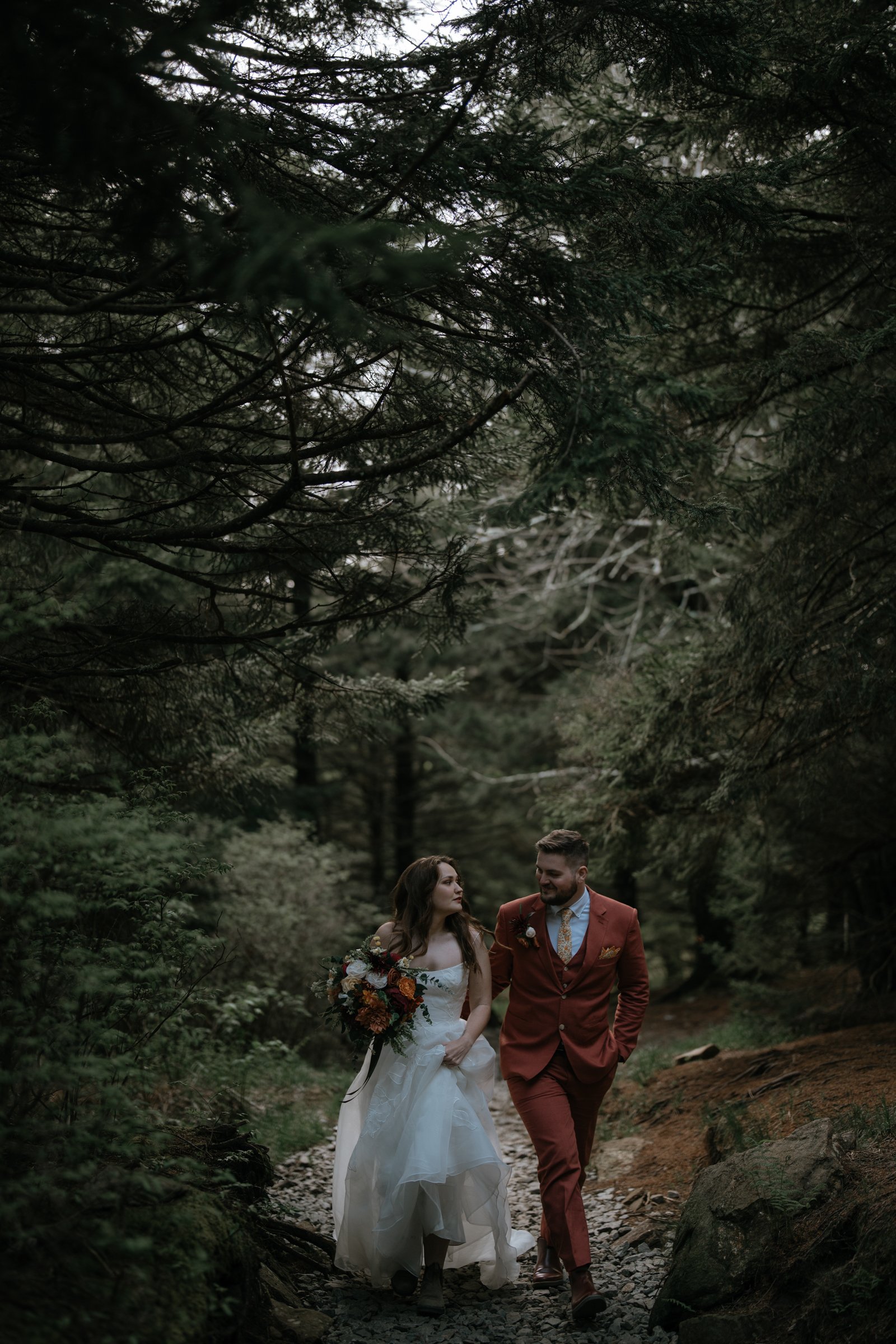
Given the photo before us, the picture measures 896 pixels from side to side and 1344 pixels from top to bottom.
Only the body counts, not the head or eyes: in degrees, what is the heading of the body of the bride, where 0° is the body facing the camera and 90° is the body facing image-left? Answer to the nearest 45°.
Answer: approximately 0°

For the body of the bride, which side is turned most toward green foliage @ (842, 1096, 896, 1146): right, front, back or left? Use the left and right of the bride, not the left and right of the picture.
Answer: left

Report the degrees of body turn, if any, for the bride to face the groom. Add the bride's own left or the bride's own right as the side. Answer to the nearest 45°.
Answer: approximately 90° to the bride's own left

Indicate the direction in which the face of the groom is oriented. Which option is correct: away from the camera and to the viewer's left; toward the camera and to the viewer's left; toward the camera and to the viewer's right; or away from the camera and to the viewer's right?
toward the camera and to the viewer's left

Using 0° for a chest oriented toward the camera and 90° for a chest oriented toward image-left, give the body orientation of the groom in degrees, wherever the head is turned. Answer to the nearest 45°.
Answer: approximately 0°

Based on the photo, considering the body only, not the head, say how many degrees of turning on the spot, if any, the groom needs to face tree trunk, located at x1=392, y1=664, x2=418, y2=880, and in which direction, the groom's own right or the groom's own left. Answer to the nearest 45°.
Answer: approximately 180°

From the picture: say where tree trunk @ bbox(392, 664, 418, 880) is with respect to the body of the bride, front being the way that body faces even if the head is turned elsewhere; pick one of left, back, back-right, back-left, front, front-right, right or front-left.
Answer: back

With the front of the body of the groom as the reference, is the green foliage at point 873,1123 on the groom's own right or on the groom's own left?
on the groom's own left
